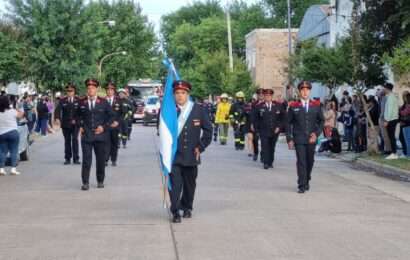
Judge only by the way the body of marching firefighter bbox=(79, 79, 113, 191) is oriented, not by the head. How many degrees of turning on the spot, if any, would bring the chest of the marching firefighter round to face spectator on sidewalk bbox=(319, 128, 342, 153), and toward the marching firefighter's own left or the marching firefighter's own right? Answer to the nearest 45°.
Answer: approximately 135° to the marching firefighter's own left

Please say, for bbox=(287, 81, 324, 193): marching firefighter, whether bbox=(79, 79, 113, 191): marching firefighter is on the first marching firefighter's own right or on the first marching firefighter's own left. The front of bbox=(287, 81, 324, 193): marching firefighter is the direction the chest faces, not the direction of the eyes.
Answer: on the first marching firefighter's own right

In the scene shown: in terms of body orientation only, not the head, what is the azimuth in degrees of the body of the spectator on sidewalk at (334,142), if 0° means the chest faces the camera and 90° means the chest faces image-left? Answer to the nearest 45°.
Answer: approximately 90°

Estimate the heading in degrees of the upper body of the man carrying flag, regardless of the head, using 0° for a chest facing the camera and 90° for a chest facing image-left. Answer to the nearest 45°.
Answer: approximately 0°

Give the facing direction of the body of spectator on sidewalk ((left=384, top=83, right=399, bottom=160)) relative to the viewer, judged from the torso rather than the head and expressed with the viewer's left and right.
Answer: facing to the left of the viewer

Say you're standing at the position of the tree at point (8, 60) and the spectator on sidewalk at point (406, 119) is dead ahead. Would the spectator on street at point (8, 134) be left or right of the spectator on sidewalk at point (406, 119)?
right
